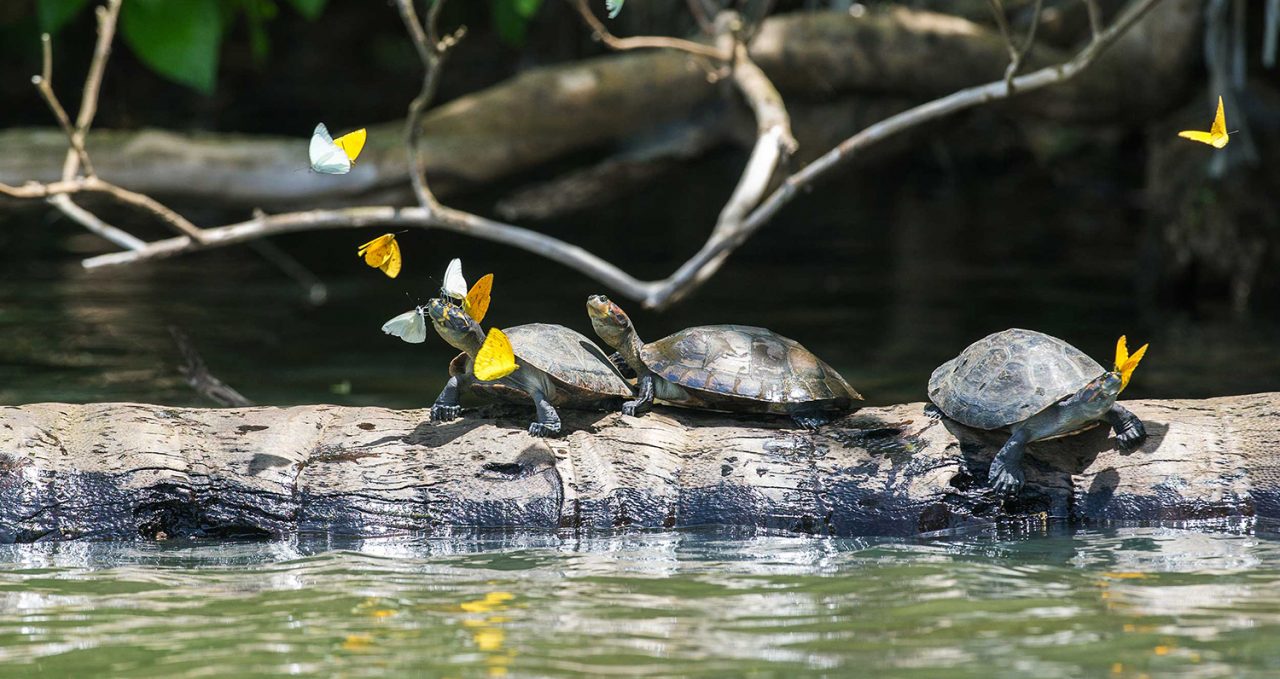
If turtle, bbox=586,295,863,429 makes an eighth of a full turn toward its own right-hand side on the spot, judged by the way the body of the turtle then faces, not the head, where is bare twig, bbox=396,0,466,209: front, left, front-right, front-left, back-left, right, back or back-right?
front

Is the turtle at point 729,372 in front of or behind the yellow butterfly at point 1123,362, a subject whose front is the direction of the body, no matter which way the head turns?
in front

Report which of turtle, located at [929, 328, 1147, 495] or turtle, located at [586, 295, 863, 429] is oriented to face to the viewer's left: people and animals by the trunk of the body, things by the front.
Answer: turtle, located at [586, 295, 863, 429]

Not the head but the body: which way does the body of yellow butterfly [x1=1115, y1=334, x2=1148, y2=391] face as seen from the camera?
to the viewer's left

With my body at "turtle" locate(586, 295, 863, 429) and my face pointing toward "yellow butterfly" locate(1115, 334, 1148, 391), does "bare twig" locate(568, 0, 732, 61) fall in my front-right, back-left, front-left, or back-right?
back-left

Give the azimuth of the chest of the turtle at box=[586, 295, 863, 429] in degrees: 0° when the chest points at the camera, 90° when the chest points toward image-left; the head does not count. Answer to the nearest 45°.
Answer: approximately 90°

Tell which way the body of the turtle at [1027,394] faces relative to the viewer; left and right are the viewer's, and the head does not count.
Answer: facing the viewer and to the right of the viewer

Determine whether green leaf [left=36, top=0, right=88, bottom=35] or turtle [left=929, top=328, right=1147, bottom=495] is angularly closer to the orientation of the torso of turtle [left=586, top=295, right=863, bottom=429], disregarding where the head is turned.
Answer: the green leaf

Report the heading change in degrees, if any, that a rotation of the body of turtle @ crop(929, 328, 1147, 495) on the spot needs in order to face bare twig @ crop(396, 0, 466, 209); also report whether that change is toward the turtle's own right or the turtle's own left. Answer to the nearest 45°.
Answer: approximately 135° to the turtle's own right

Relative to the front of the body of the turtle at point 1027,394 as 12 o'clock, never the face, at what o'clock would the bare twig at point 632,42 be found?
The bare twig is roughly at 6 o'clock from the turtle.

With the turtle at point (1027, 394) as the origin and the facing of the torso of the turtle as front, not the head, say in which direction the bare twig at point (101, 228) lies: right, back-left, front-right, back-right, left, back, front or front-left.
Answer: back-right

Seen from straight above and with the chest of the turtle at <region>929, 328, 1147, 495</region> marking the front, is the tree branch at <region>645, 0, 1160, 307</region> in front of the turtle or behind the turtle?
behind

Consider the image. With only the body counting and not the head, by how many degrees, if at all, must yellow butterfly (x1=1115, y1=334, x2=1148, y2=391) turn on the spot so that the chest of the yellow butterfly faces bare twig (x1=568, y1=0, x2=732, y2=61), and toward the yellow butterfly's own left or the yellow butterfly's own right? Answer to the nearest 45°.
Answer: approximately 45° to the yellow butterfly's own right
